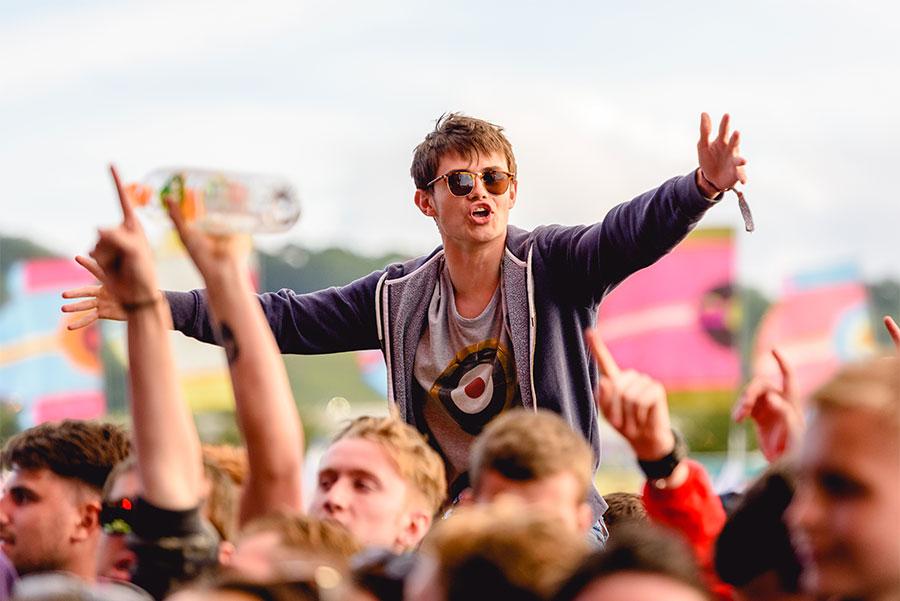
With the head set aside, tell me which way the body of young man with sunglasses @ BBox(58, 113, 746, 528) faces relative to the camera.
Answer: toward the camera
